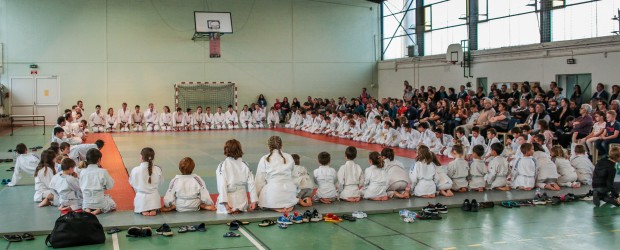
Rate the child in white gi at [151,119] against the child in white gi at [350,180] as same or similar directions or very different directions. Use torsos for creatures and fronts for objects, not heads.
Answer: very different directions

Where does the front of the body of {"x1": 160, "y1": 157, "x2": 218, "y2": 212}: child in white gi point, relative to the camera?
away from the camera

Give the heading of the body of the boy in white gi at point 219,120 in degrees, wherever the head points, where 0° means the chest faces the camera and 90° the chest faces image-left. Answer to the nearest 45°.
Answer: approximately 0°

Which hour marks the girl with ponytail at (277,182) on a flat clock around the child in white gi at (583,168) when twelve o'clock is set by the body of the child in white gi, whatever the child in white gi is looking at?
The girl with ponytail is roughly at 9 o'clock from the child in white gi.

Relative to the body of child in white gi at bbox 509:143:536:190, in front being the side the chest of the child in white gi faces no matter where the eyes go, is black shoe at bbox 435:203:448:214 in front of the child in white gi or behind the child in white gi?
behind

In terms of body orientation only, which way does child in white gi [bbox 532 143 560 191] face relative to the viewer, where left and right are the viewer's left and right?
facing away from the viewer and to the left of the viewer

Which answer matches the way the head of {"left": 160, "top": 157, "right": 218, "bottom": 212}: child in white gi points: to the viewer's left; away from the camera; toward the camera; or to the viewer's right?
away from the camera

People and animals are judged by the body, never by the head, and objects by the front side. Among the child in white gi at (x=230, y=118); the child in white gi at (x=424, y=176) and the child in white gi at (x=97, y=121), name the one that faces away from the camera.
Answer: the child in white gi at (x=424, y=176)

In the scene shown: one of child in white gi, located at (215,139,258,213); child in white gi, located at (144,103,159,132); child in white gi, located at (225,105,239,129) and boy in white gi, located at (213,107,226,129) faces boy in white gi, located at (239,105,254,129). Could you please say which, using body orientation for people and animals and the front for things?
child in white gi, located at (215,139,258,213)

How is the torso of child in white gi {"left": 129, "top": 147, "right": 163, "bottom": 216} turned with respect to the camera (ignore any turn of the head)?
away from the camera

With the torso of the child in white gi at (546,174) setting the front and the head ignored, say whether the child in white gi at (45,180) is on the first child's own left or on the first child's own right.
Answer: on the first child's own left

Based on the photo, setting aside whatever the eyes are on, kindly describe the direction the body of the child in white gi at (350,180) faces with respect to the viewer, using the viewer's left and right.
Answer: facing away from the viewer

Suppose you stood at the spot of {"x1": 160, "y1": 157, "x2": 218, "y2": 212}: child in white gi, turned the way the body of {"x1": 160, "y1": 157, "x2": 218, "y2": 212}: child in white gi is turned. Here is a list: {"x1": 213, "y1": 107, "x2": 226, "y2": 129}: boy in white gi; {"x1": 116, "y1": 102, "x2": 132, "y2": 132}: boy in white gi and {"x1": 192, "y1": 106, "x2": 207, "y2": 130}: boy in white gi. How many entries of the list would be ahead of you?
3
